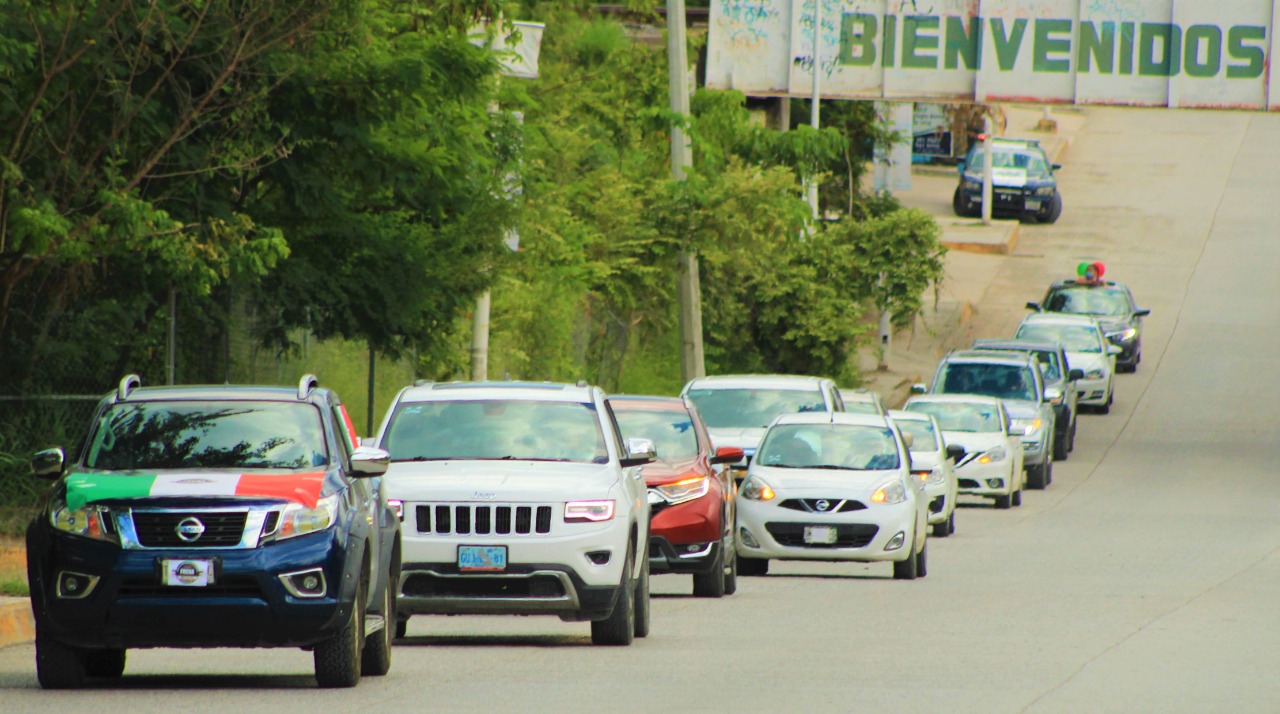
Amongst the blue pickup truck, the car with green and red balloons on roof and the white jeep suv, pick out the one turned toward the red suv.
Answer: the car with green and red balloons on roof

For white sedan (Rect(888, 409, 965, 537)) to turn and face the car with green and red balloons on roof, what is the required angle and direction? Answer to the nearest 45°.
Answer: approximately 180°

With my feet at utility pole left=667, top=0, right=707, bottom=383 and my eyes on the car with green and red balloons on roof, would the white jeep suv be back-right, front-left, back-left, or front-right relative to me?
back-right

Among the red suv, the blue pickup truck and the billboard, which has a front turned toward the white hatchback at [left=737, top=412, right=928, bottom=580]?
the billboard

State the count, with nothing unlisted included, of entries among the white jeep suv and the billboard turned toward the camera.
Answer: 2

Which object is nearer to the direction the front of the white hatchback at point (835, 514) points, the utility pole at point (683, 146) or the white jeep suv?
the white jeep suv

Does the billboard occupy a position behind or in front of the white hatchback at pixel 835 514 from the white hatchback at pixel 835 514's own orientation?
behind

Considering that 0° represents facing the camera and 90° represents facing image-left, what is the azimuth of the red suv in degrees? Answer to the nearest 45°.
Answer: approximately 0°
